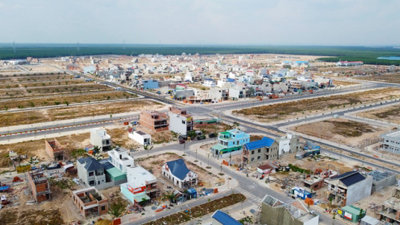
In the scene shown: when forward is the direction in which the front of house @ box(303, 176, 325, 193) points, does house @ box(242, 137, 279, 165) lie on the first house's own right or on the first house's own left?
on the first house's own right

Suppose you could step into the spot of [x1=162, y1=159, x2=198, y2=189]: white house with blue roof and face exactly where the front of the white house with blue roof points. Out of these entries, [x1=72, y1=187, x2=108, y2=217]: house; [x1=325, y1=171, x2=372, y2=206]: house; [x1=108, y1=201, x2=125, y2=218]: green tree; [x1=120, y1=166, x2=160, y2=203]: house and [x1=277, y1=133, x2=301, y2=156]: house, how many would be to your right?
3

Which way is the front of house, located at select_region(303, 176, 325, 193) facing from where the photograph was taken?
facing the viewer and to the left of the viewer

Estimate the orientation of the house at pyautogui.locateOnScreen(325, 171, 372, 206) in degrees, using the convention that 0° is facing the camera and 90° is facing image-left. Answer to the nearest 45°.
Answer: approximately 45°

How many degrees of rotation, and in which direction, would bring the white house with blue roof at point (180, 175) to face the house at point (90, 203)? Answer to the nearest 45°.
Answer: approximately 90° to its right

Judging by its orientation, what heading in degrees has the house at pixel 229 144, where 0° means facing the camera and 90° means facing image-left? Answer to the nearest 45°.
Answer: approximately 45°

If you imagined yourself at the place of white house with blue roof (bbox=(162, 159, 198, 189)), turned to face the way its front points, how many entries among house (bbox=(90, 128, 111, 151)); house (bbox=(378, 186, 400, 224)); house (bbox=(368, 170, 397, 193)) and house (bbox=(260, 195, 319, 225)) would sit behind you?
1

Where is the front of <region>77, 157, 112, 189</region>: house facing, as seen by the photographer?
facing the viewer and to the right of the viewer
